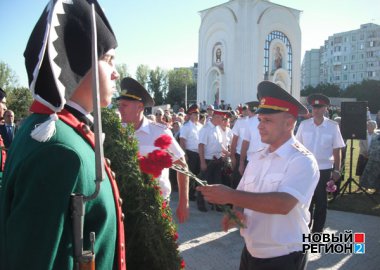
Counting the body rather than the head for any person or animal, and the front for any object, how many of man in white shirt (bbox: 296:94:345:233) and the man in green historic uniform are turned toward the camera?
1

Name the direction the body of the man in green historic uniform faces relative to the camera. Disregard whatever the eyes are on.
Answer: to the viewer's right

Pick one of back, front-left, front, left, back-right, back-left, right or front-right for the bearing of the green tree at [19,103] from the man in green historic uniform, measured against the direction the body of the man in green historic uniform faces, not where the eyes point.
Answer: left

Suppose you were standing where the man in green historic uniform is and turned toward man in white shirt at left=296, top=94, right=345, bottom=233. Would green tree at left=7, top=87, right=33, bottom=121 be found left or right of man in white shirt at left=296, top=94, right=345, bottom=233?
left

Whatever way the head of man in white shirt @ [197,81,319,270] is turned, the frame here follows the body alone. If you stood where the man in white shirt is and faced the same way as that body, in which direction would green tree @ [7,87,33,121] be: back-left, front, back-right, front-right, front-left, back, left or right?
right

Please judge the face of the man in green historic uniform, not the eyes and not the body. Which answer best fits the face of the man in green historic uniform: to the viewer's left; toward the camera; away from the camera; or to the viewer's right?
to the viewer's right

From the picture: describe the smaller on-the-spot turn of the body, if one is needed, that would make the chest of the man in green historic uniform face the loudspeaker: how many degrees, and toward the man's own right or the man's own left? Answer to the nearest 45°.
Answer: approximately 45° to the man's own left

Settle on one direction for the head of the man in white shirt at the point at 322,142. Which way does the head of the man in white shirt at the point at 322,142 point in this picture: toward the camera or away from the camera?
toward the camera

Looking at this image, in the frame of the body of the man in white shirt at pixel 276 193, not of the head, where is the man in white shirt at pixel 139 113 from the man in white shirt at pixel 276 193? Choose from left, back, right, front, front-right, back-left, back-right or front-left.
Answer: right

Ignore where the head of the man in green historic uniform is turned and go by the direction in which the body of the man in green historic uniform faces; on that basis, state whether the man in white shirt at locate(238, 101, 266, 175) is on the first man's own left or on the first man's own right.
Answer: on the first man's own left

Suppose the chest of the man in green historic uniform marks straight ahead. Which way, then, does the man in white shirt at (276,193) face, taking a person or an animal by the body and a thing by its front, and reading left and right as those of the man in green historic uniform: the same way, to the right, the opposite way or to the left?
the opposite way

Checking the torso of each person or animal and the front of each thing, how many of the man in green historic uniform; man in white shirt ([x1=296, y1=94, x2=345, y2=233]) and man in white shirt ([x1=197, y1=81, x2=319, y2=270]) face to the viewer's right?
1

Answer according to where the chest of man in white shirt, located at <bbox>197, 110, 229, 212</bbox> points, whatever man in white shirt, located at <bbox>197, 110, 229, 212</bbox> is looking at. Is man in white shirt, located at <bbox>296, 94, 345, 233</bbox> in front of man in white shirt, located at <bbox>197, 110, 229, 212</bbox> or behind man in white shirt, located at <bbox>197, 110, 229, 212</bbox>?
in front

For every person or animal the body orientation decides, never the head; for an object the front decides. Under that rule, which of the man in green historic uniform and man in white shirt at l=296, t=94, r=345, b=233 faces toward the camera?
the man in white shirt

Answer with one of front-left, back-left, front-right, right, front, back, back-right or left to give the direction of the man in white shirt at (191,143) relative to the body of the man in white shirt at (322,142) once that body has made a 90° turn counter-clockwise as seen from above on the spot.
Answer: back-left

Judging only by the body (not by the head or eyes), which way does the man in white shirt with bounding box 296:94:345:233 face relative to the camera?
toward the camera
